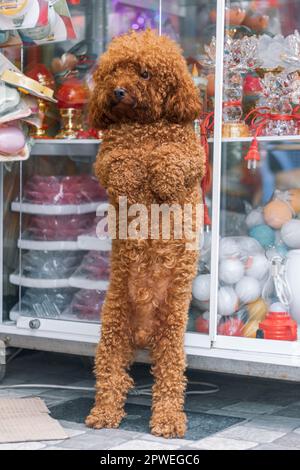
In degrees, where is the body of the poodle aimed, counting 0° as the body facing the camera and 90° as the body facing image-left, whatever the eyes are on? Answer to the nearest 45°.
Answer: approximately 0°

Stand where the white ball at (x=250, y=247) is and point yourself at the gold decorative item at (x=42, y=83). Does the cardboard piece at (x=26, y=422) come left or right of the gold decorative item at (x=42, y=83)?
left

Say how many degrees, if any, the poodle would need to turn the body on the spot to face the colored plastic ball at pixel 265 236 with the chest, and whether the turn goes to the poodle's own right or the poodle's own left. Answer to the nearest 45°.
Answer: approximately 135° to the poodle's own left

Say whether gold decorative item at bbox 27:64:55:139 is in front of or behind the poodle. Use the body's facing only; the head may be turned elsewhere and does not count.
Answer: behind

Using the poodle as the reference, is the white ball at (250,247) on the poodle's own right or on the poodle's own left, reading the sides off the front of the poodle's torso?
on the poodle's own left

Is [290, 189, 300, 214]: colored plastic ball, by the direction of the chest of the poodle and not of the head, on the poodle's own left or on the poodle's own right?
on the poodle's own left

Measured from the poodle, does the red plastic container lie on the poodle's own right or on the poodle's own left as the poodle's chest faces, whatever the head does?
on the poodle's own left

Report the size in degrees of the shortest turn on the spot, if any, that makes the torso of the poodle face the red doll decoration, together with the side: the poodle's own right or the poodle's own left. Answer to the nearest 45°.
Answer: approximately 135° to the poodle's own left
